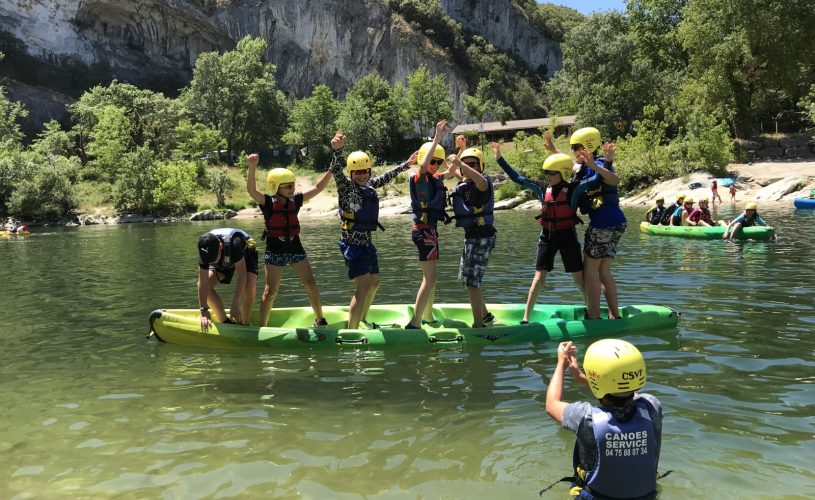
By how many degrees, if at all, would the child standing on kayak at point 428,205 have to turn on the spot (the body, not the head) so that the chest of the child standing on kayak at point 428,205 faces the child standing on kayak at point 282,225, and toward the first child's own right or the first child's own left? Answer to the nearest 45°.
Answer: approximately 135° to the first child's own right

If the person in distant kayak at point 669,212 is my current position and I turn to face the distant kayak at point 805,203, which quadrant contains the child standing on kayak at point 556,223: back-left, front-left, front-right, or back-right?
back-right

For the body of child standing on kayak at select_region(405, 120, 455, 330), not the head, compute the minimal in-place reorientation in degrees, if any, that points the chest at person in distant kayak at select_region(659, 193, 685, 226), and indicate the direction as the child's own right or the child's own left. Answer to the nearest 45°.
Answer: approximately 90° to the child's own left

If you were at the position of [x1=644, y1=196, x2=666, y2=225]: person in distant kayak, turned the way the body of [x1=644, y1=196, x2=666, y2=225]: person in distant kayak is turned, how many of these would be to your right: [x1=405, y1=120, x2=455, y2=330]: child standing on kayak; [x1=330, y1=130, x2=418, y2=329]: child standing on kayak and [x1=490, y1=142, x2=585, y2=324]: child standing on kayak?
3

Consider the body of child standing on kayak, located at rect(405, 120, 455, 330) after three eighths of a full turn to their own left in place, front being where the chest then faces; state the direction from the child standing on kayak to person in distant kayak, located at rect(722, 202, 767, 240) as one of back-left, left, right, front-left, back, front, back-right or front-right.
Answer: front-right

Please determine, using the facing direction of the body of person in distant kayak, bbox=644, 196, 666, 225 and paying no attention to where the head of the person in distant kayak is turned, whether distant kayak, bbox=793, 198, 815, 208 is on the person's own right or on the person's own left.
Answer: on the person's own left

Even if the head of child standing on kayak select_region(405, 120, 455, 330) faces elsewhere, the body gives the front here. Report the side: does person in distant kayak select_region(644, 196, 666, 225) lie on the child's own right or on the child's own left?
on the child's own left
